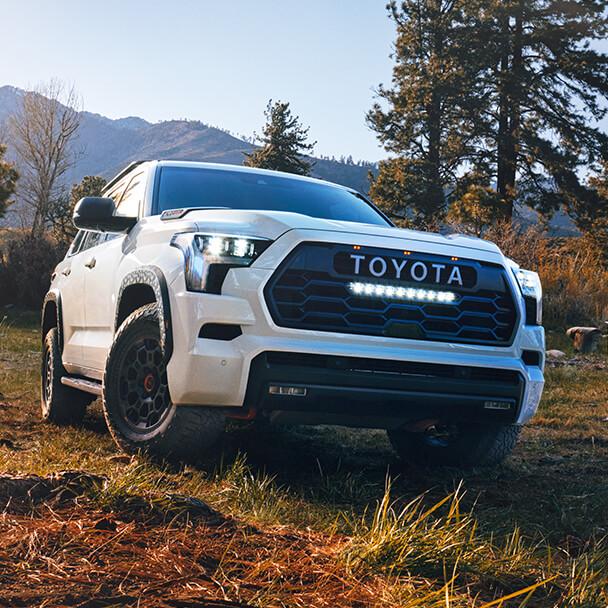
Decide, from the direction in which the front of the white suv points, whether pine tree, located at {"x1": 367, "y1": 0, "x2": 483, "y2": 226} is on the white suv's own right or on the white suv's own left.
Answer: on the white suv's own left

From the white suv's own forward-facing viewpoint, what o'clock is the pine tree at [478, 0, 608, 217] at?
The pine tree is roughly at 8 o'clock from the white suv.

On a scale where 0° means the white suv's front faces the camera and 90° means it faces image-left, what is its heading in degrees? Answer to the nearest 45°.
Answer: approximately 315°

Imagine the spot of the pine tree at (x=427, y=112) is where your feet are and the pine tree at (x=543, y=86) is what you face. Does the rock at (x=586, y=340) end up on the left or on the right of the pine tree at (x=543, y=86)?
right

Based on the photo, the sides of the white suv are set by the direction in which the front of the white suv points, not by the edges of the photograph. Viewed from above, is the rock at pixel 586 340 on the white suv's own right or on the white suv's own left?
on the white suv's own left
